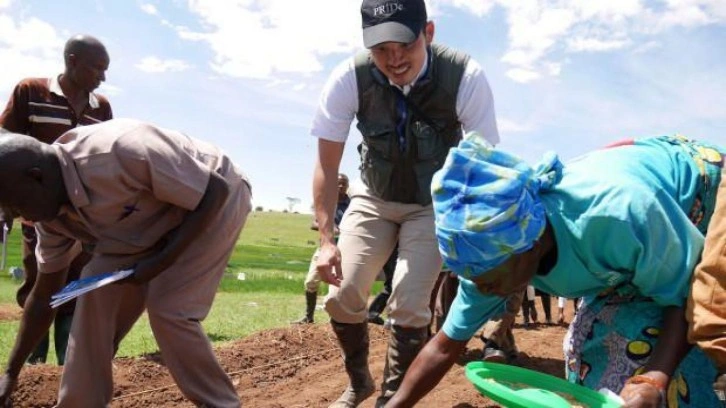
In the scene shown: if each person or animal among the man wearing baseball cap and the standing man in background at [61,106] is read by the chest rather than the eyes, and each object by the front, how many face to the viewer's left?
0

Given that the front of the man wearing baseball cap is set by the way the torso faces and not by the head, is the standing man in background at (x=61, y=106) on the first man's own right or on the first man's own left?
on the first man's own right

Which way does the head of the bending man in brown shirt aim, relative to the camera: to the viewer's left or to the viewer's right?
to the viewer's left

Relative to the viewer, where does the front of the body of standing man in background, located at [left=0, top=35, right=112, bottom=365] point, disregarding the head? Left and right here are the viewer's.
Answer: facing the viewer and to the right of the viewer

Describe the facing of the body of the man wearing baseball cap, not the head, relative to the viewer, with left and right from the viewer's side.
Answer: facing the viewer

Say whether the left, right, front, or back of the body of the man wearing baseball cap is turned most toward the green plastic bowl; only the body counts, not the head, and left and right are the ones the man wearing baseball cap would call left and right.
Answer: front

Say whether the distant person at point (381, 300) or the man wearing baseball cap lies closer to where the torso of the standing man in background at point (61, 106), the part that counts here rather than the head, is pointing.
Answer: the man wearing baseball cap

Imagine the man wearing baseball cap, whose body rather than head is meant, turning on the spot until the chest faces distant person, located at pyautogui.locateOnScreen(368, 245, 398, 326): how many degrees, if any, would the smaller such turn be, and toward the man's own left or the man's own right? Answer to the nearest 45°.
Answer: approximately 180°

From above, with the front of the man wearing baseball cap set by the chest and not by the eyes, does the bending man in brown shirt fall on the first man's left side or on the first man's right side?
on the first man's right side
